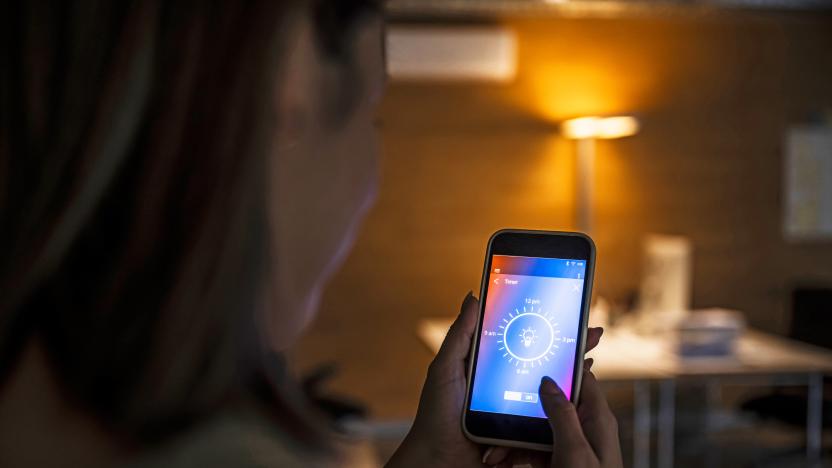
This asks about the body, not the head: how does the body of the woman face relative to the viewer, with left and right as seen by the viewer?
facing away from the viewer and to the right of the viewer

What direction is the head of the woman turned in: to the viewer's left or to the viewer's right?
to the viewer's right

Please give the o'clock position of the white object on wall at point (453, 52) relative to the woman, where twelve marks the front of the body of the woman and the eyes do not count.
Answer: The white object on wall is roughly at 11 o'clock from the woman.

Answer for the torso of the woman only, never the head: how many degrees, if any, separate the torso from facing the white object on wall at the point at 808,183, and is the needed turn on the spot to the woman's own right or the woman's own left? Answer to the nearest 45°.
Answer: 0° — they already face it

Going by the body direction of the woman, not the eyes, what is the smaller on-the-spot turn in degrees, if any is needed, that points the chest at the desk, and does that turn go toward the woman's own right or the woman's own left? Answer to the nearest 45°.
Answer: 0° — they already face it
